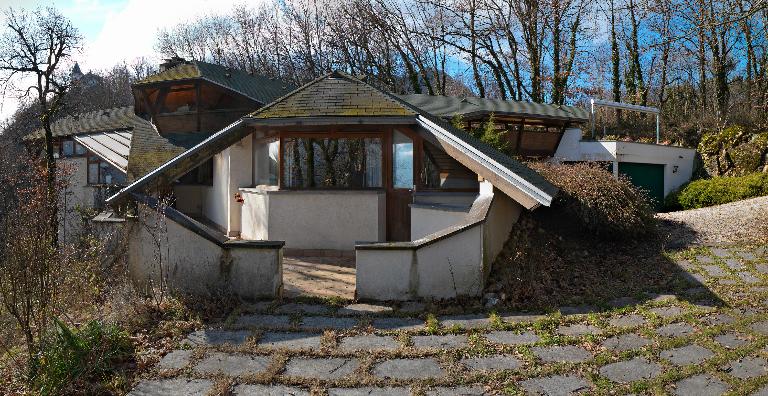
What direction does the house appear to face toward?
toward the camera

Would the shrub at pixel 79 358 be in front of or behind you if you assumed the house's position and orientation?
in front

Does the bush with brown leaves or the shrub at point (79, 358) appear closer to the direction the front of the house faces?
the shrub

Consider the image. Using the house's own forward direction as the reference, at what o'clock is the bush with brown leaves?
The bush with brown leaves is roughly at 9 o'clock from the house.

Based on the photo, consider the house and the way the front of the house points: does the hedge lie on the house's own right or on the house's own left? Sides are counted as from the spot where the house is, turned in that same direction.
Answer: on the house's own left

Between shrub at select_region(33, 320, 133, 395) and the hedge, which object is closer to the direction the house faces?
the shrub

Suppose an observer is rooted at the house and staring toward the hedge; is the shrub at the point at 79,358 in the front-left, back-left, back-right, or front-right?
back-right
